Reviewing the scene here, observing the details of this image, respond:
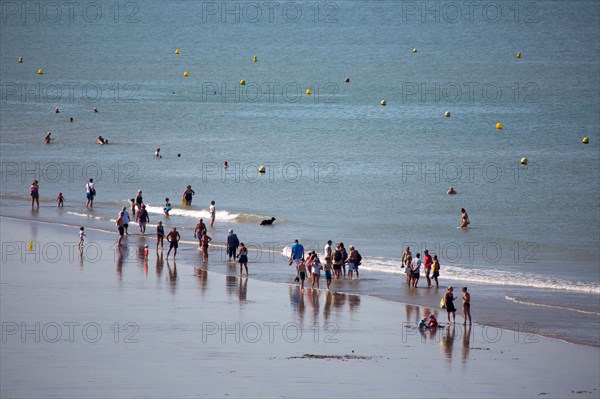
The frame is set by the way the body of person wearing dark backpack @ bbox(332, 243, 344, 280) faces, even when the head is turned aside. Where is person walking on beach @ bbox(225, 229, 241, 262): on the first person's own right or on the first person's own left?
on the first person's own left

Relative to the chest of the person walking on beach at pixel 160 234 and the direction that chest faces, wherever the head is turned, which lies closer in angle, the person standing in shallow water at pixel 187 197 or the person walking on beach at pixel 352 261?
the person standing in shallow water

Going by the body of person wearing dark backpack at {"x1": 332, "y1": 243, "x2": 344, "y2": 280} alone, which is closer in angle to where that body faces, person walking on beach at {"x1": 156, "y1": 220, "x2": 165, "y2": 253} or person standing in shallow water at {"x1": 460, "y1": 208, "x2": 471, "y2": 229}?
the person standing in shallow water

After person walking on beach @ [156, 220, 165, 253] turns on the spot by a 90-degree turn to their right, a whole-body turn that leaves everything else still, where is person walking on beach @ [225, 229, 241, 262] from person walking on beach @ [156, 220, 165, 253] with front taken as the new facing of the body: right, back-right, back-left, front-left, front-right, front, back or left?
back

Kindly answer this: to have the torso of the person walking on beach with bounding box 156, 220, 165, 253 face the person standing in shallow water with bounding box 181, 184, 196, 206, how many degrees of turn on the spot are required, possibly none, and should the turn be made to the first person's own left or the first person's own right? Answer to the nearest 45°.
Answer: approximately 180°

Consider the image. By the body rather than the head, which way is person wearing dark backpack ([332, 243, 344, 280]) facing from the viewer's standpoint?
away from the camera

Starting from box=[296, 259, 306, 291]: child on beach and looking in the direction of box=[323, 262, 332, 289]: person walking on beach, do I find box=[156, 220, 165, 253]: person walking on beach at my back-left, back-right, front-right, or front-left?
back-left
